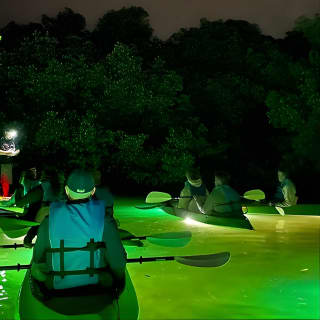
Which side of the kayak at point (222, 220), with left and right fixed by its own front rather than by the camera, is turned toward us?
left

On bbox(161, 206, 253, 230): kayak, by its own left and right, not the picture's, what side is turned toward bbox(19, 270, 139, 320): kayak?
left

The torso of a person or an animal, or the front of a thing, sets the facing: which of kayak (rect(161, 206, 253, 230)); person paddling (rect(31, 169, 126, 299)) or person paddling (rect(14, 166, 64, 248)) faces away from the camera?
person paddling (rect(31, 169, 126, 299))

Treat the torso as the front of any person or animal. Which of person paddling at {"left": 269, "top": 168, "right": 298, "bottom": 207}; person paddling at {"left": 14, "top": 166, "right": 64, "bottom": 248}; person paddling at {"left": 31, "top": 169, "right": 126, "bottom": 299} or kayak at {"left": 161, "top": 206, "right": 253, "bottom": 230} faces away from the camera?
person paddling at {"left": 31, "top": 169, "right": 126, "bottom": 299}

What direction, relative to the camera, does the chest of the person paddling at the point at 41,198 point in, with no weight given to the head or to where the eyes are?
to the viewer's left

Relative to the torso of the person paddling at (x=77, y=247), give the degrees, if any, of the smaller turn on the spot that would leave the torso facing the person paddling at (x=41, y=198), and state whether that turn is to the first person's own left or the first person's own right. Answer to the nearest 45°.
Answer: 0° — they already face them

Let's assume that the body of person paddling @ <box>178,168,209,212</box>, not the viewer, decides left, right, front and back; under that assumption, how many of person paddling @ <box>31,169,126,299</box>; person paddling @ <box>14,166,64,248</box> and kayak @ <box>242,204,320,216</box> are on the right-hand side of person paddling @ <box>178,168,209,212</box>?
1

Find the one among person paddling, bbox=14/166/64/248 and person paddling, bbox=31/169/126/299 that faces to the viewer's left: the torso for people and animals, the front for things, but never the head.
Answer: person paddling, bbox=14/166/64/248

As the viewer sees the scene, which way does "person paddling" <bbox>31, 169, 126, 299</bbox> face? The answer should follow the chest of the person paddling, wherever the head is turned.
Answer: away from the camera

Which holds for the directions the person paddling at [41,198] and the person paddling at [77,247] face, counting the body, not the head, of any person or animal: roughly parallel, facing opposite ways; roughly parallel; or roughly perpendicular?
roughly perpendicular
